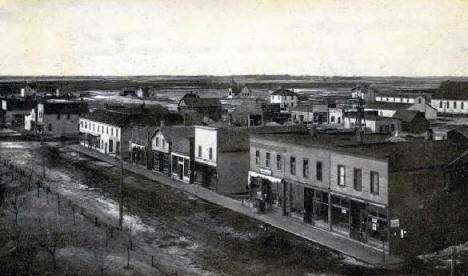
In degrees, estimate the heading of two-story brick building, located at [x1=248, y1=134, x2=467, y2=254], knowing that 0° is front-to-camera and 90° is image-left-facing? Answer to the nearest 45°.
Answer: approximately 45°

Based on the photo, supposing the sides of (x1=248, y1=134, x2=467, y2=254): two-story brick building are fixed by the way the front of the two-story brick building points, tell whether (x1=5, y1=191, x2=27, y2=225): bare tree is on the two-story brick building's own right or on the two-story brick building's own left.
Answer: on the two-story brick building's own right

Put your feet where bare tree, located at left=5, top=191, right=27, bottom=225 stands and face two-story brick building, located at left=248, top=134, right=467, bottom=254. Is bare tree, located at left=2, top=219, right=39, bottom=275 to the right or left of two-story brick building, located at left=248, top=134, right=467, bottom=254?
right

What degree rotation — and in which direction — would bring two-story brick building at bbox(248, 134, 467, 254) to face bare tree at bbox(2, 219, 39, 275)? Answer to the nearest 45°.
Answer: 0° — it already faces it
